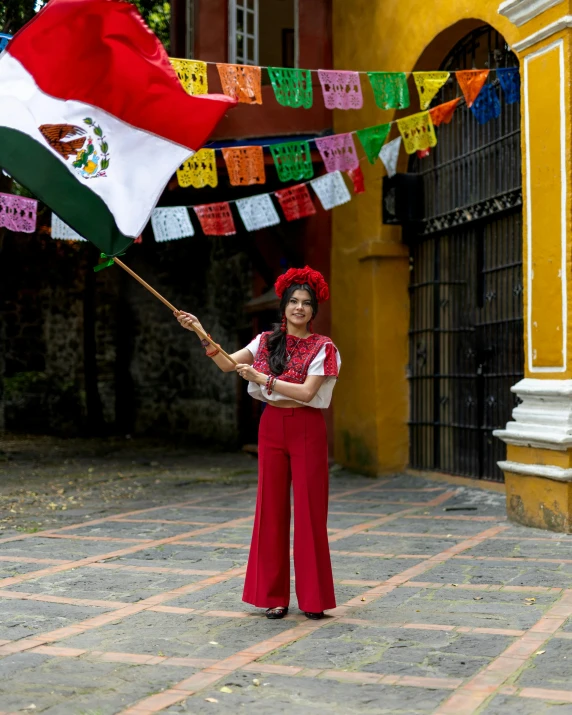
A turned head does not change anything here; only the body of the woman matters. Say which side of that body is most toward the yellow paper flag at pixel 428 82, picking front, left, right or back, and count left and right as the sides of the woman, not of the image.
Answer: back

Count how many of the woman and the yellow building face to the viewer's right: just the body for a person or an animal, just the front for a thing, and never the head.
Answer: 0

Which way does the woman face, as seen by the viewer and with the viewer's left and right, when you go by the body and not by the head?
facing the viewer

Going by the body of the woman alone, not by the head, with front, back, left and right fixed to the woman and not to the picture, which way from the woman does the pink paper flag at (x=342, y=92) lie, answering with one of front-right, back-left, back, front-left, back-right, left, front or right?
back

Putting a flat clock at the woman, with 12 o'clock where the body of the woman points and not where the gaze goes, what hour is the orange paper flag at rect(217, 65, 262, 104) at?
The orange paper flag is roughly at 6 o'clock from the woman.

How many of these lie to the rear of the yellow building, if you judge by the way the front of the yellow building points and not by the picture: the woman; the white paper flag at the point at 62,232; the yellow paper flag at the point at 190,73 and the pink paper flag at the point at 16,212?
0

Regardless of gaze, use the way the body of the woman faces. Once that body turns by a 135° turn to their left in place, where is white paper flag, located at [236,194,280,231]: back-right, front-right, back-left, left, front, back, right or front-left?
front-left

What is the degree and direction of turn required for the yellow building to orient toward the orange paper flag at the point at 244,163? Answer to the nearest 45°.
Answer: approximately 45° to its right

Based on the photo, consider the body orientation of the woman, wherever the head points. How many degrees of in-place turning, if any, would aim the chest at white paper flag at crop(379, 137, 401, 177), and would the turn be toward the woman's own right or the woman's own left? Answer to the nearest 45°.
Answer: approximately 180°

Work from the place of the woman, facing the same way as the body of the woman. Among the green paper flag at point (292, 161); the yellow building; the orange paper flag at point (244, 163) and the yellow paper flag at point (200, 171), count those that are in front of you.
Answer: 0

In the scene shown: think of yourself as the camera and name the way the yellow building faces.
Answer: facing the viewer and to the left of the viewer

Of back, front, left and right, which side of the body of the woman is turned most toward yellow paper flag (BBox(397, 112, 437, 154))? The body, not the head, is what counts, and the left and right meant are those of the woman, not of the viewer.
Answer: back

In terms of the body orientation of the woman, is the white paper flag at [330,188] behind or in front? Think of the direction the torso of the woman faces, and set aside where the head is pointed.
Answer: behind

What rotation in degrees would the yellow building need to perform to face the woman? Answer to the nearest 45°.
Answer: approximately 45° to its left

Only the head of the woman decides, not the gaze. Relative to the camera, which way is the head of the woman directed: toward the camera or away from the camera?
toward the camera

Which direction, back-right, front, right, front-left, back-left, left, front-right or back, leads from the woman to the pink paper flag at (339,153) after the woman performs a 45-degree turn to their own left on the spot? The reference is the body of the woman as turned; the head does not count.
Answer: back-left
